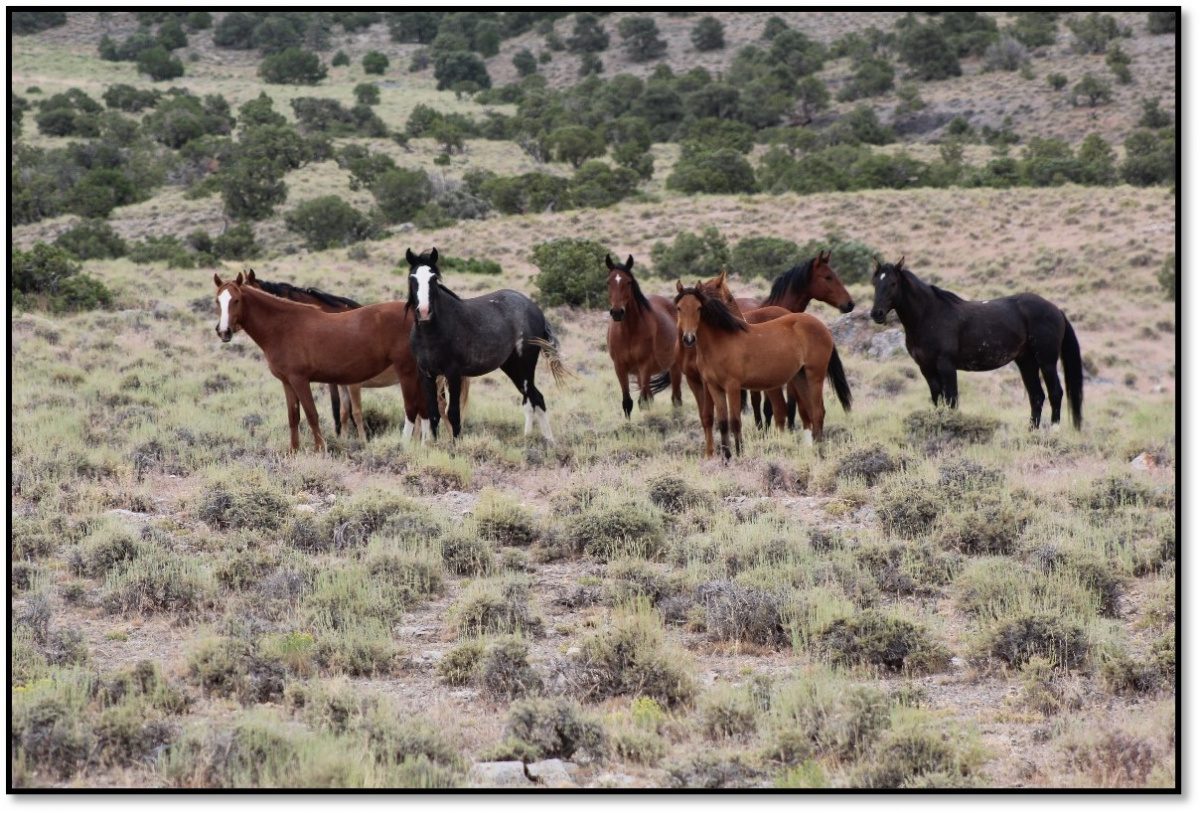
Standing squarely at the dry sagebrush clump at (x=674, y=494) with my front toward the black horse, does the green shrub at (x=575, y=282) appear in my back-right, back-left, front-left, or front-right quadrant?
front-left

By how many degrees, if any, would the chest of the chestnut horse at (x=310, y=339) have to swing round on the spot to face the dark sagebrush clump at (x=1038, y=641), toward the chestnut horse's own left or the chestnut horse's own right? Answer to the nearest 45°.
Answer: approximately 135° to the chestnut horse's own left

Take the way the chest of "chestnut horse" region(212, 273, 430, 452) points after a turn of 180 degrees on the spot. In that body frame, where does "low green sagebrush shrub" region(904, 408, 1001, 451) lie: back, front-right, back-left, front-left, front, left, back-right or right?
front

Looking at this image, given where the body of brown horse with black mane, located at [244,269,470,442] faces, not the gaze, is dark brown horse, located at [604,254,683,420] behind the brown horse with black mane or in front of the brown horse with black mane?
behind

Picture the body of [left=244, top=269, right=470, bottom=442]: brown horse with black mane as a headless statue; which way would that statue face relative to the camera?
to the viewer's left

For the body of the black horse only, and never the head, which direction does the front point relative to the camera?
to the viewer's left

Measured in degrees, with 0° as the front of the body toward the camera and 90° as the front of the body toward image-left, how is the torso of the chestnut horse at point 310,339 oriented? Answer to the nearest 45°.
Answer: approximately 90°

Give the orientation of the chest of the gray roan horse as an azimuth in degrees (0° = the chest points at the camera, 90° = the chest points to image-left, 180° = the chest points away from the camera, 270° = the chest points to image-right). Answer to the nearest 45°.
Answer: approximately 45°

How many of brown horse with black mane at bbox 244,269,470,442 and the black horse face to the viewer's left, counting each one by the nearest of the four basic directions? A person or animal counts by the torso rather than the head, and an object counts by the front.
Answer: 2

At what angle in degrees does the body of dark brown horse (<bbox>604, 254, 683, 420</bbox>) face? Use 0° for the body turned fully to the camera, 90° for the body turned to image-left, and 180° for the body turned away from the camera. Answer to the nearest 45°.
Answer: approximately 45°
